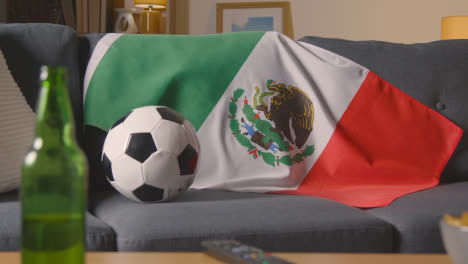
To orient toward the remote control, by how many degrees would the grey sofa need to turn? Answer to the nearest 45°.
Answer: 0° — it already faces it

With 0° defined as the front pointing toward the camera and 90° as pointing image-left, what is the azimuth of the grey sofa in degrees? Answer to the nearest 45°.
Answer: approximately 0°

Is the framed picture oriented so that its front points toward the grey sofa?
yes

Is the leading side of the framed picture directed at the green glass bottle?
yes

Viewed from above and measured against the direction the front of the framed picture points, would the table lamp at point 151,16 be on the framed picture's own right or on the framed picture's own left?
on the framed picture's own right

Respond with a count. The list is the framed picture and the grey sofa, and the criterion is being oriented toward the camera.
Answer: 2

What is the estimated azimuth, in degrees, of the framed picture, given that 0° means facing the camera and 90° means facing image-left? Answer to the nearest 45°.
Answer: approximately 0°

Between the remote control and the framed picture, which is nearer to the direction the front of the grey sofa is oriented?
the remote control

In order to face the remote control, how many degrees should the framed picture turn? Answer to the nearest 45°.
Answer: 0° — it already faces it

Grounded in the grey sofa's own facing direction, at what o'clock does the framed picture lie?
The framed picture is roughly at 6 o'clock from the grey sofa.
